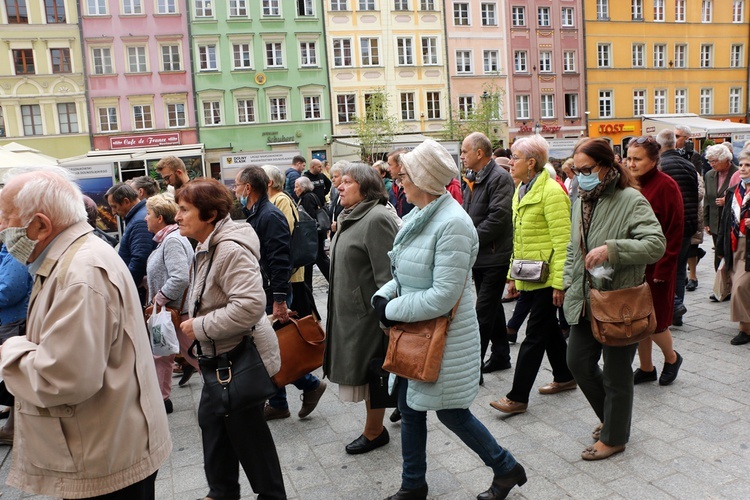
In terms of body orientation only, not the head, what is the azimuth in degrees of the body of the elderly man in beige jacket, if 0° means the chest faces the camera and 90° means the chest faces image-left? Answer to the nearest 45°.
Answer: approximately 90°

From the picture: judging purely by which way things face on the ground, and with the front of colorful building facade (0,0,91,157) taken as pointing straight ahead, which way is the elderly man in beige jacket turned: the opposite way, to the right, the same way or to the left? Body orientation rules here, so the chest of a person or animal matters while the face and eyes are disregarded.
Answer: to the right

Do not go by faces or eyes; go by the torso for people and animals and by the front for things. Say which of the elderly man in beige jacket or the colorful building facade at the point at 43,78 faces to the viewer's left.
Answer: the elderly man in beige jacket

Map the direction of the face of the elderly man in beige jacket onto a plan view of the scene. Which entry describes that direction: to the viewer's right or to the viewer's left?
to the viewer's left

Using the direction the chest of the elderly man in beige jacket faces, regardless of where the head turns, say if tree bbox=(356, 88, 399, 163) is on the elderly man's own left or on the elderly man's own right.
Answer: on the elderly man's own right

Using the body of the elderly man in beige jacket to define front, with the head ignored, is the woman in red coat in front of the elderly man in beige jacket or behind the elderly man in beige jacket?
behind

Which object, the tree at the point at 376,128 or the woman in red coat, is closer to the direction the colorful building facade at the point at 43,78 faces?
the woman in red coat

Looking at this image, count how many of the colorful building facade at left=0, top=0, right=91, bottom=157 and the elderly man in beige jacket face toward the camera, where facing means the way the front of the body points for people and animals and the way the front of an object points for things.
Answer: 1

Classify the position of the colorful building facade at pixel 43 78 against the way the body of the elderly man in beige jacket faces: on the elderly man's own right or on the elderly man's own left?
on the elderly man's own right
